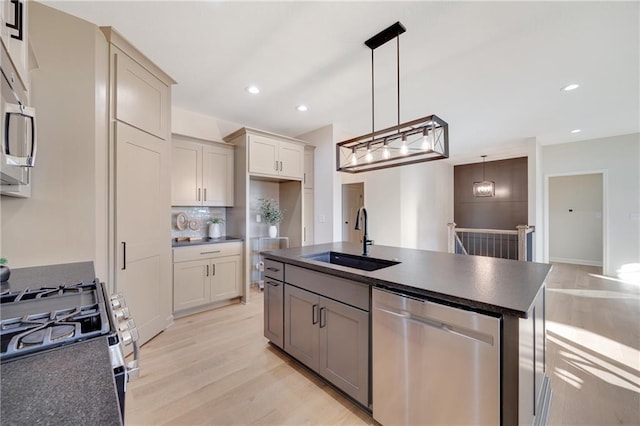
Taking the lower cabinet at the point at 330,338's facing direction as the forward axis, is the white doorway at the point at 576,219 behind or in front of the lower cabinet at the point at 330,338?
behind

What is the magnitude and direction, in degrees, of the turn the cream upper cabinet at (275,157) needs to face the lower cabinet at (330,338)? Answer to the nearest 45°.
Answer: approximately 45° to its right

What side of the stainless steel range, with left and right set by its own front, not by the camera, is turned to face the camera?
right

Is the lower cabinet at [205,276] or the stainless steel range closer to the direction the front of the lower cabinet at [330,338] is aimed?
the stainless steel range

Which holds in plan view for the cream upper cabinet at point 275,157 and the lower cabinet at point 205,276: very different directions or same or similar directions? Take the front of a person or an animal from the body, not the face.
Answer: same or similar directions

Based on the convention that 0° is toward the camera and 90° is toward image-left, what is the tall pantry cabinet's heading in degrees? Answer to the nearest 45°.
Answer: approximately 315°

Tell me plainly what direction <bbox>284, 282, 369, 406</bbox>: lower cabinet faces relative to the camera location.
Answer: facing the viewer and to the left of the viewer

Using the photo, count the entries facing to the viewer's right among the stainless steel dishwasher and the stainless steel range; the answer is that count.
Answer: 1

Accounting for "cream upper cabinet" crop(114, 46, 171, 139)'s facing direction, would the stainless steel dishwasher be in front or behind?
in front

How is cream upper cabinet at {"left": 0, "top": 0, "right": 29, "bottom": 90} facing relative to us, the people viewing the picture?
facing to the right of the viewer

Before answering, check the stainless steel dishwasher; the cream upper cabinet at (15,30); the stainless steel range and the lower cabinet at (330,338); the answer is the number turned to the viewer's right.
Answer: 2

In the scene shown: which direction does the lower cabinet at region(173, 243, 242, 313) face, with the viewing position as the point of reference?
facing the viewer and to the right of the viewer

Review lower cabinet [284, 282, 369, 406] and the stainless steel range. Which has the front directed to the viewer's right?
the stainless steel range

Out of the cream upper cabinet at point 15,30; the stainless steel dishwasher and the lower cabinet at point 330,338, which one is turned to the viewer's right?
the cream upper cabinet
